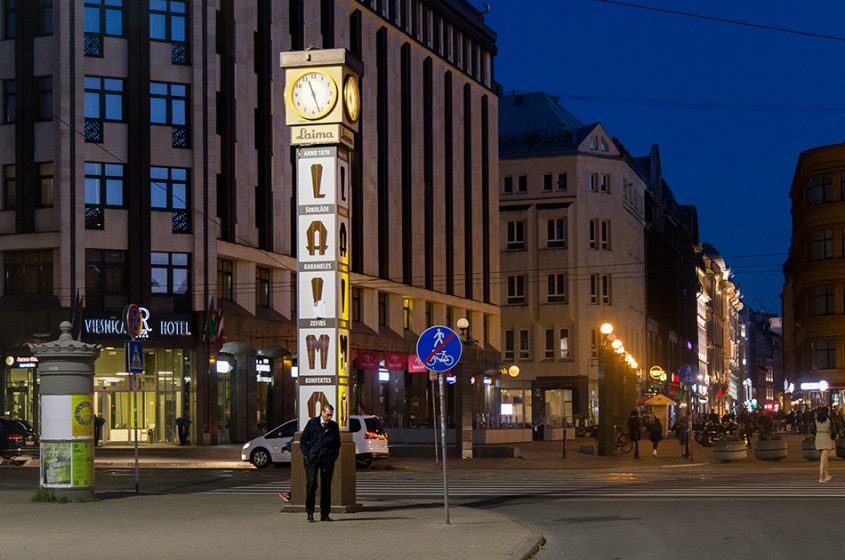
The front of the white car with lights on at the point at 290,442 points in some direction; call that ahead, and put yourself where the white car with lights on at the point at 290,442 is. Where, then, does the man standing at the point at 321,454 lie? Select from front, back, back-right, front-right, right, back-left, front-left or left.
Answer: left

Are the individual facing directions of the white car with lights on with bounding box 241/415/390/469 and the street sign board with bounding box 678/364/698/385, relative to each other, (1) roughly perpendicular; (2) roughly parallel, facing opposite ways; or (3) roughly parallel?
roughly perpendicular

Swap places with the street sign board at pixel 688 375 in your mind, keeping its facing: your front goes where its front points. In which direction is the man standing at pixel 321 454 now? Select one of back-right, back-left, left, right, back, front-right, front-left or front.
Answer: front

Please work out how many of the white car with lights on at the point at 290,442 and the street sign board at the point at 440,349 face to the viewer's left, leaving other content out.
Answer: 1

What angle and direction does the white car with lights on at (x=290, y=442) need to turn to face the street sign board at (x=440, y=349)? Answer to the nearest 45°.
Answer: approximately 90° to its left

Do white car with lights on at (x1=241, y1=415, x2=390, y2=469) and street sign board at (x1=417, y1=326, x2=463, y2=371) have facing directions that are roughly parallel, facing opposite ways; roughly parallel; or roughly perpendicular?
roughly perpendicular

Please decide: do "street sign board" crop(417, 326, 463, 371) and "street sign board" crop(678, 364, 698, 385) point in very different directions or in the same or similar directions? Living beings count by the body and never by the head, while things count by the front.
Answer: same or similar directions

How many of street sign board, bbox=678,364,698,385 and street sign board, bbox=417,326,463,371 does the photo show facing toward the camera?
2

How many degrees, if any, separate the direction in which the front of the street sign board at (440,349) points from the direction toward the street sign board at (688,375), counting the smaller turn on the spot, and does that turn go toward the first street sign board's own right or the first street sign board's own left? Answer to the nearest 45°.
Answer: approximately 180°

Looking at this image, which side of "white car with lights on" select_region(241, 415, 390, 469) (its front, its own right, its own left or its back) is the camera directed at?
left

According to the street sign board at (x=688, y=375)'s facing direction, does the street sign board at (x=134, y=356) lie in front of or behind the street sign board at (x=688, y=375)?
in front

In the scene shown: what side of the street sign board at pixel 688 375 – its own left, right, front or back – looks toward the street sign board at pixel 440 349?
front

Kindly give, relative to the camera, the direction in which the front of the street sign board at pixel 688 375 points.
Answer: facing the viewer

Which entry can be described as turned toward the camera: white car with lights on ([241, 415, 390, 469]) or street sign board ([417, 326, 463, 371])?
the street sign board
